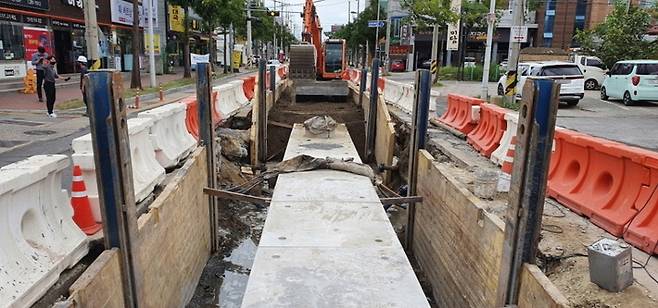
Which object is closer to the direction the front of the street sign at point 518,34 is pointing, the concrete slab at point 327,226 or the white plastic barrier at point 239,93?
the concrete slab

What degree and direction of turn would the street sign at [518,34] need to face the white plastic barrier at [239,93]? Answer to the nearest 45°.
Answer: approximately 45° to its right

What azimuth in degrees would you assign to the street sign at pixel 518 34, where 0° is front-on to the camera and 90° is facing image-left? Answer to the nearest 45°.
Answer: approximately 0°

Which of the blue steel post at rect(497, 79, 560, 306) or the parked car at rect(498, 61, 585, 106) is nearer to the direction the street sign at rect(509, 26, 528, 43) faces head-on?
the blue steel post

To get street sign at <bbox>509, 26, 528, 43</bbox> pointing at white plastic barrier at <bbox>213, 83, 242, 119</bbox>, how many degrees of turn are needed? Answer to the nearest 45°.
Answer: approximately 45° to its right

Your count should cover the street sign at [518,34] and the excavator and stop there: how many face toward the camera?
2

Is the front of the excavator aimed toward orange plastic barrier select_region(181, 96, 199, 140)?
yes

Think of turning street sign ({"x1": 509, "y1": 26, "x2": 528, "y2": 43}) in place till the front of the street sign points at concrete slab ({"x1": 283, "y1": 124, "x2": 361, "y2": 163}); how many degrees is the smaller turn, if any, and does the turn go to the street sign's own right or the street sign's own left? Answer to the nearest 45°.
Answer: approximately 45° to the street sign's own right

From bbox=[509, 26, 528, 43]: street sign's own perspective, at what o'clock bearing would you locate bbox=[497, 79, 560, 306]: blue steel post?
The blue steel post is roughly at 12 o'clock from the street sign.

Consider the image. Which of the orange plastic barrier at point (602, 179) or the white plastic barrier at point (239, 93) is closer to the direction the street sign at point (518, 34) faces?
the orange plastic barrier

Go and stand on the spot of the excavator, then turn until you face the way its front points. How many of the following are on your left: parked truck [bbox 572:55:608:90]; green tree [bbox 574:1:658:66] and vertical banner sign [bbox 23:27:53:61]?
2
